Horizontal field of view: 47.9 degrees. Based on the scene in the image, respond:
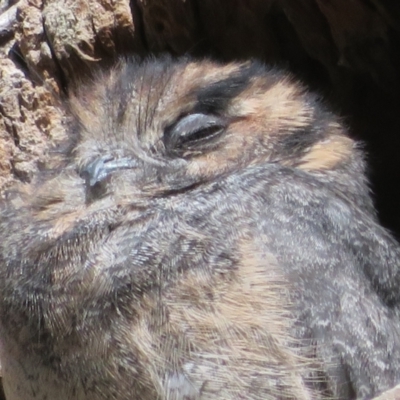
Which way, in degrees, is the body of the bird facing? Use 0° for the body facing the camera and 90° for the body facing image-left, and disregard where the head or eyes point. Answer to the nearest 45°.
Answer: approximately 45°
